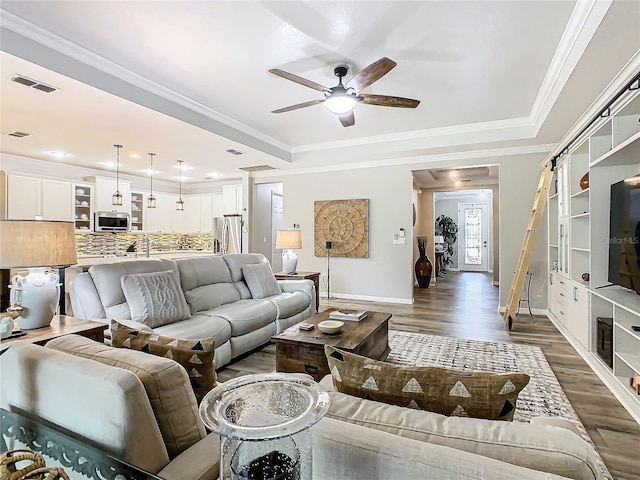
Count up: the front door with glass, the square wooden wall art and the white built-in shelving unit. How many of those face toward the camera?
2

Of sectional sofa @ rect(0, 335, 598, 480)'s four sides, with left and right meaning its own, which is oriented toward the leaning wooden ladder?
front

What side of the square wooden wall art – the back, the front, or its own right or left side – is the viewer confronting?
front

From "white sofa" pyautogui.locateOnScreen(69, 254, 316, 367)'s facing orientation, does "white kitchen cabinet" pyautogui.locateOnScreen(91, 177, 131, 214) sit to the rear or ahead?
to the rear

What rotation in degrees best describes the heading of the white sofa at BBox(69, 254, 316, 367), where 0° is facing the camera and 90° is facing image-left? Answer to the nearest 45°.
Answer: approximately 315°

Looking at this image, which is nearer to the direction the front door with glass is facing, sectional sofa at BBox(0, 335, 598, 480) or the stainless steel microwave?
the sectional sofa

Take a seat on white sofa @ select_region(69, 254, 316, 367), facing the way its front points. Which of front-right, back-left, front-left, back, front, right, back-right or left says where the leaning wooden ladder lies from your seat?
front-left

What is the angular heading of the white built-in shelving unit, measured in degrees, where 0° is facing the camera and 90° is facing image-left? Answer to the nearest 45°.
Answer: approximately 90°

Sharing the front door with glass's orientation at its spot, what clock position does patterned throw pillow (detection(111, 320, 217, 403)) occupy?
The patterned throw pillow is roughly at 12 o'clock from the front door with glass.

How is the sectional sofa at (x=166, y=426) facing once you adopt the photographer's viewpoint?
facing away from the viewer and to the right of the viewer

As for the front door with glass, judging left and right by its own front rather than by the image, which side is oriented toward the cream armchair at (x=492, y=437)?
front

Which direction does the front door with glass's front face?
toward the camera

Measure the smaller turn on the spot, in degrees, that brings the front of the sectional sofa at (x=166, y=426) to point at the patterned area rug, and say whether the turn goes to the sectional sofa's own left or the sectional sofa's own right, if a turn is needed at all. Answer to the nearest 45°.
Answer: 0° — it already faces it

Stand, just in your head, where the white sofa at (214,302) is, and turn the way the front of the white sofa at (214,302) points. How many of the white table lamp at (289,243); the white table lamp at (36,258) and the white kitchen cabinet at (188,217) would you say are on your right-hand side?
1
